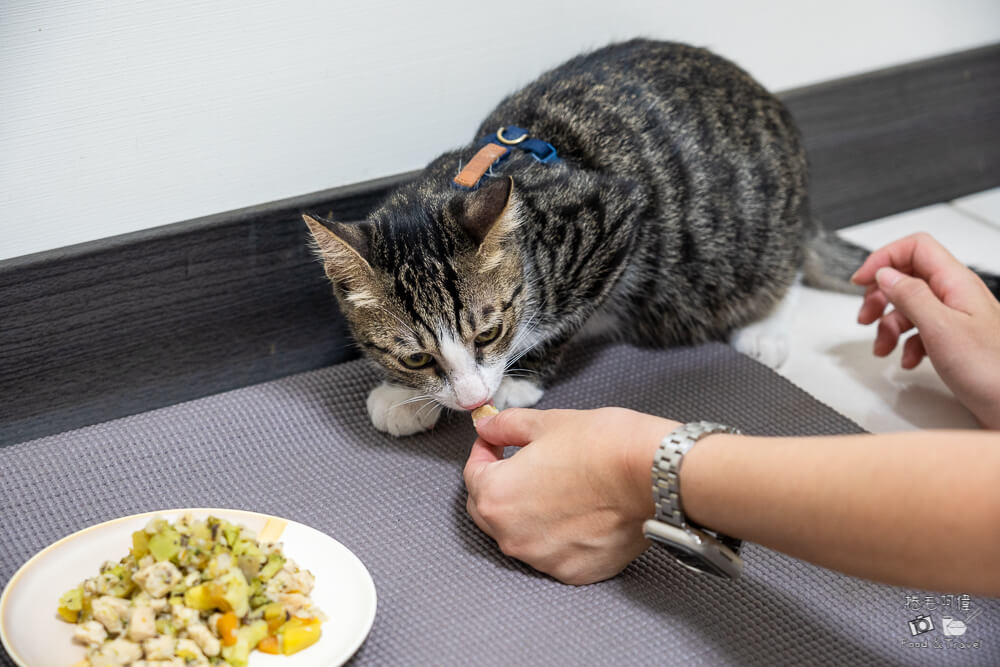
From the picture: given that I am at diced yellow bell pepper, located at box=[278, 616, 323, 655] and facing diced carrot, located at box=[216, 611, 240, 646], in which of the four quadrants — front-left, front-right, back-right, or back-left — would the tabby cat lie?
back-right

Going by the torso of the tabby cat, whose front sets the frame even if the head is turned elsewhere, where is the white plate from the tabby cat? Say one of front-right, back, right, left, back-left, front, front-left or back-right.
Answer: front

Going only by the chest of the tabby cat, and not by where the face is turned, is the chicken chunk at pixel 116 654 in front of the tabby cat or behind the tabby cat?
in front

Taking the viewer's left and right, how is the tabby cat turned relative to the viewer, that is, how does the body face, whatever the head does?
facing the viewer and to the left of the viewer

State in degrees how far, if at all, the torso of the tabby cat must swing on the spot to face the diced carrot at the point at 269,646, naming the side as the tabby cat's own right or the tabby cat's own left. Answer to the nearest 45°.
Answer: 0° — it already faces it

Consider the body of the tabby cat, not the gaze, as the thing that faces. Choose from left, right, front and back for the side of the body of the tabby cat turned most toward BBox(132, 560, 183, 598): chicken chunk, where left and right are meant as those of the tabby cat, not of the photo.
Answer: front

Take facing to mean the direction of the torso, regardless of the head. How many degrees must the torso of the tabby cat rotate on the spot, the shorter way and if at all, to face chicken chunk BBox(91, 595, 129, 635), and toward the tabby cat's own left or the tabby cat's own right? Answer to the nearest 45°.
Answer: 0° — it already faces it

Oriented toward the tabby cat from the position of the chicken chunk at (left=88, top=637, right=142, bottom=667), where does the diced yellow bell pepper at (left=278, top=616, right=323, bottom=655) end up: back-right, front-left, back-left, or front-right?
front-right

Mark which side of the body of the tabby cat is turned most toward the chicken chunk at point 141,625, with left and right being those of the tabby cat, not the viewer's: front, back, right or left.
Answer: front

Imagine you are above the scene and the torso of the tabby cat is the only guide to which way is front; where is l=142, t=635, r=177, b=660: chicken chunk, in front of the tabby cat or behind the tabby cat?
in front
